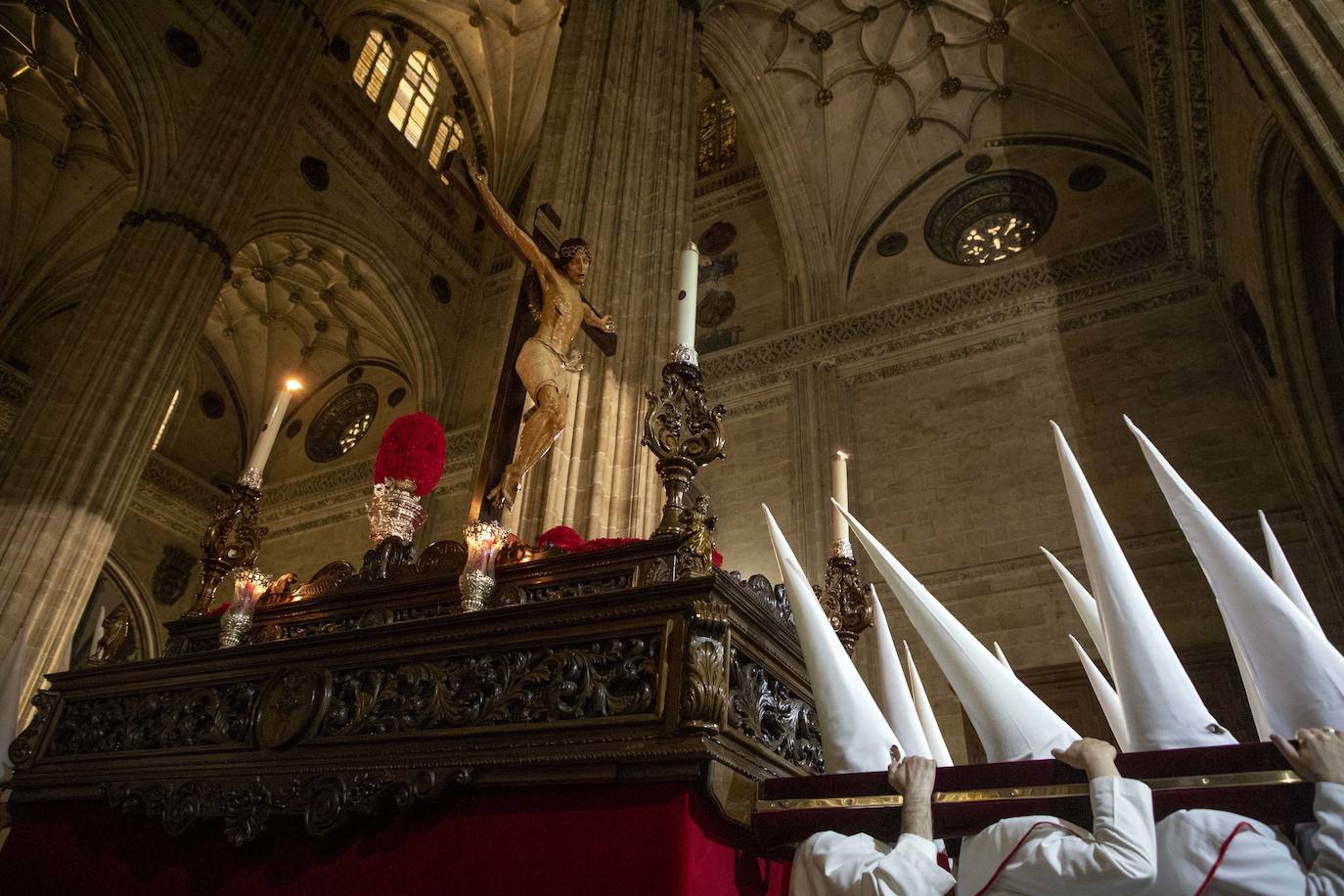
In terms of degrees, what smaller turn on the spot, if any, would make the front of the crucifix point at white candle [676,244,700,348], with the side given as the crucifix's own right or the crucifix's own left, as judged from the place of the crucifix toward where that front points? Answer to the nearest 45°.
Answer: approximately 45° to the crucifix's own right

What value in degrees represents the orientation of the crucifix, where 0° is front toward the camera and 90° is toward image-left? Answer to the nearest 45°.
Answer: approximately 315°

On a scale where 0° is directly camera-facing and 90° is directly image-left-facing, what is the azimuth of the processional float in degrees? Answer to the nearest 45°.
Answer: approximately 315°

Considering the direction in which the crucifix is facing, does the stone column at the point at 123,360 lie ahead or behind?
behind

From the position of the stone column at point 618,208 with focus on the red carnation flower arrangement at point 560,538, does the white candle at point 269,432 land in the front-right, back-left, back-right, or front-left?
front-right

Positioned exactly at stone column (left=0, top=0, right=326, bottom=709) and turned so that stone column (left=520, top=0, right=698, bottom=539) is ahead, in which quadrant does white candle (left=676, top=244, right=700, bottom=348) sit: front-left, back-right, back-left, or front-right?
front-right
